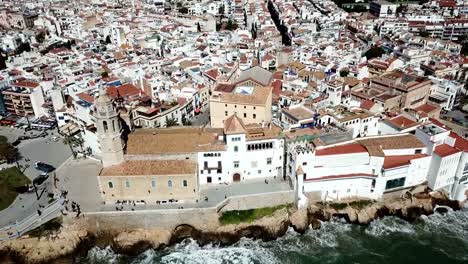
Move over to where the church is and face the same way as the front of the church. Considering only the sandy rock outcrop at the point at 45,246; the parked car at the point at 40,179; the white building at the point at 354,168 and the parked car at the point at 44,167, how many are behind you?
1

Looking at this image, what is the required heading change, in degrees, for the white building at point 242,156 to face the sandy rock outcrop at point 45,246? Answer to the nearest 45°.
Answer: approximately 90° to its right

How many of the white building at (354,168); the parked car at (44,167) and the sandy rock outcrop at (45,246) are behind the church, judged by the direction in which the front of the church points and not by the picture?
1

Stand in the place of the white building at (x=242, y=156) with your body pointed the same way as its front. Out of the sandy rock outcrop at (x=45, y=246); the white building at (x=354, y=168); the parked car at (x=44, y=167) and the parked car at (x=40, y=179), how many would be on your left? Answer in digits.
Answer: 1

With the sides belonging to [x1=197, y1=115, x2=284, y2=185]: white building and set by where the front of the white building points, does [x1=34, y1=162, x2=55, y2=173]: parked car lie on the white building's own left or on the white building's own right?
on the white building's own right

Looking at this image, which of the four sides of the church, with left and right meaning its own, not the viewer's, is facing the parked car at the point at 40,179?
front

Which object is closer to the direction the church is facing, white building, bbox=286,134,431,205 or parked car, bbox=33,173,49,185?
the parked car

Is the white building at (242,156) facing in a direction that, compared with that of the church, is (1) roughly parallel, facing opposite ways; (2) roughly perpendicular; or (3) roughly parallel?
roughly perpendicular

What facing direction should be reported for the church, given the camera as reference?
facing to the left of the viewer

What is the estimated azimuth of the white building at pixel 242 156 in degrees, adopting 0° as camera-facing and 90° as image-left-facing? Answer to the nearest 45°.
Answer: approximately 0°
